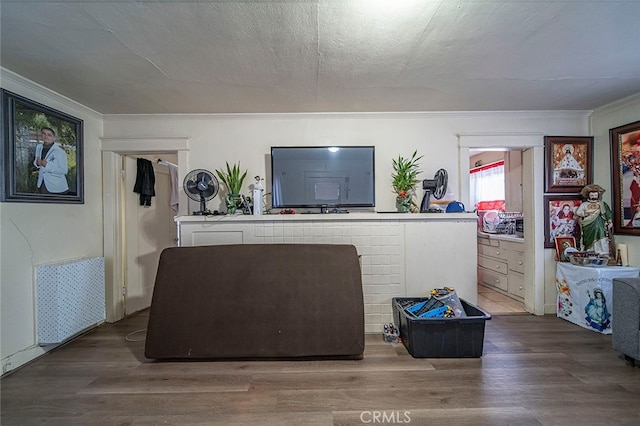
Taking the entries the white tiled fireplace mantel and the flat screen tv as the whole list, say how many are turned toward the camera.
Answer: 2

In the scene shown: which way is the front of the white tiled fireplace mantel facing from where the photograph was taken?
facing the viewer

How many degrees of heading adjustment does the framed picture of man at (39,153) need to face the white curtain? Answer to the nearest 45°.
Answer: approximately 45° to its left

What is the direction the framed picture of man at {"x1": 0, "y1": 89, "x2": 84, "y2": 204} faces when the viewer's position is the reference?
facing the viewer and to the right of the viewer

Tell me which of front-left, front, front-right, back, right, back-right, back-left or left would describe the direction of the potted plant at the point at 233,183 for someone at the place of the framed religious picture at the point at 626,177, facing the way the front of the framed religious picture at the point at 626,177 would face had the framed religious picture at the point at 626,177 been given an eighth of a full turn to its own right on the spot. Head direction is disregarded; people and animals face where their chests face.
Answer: front-left

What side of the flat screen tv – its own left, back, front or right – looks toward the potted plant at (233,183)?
right

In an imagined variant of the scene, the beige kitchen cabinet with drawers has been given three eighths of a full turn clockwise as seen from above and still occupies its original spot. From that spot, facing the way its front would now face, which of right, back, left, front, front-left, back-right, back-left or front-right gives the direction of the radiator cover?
back-left

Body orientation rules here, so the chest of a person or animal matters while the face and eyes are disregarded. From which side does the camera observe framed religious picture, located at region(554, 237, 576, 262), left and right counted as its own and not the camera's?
front

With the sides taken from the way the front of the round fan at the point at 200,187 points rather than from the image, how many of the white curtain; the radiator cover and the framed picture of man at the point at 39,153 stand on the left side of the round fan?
1

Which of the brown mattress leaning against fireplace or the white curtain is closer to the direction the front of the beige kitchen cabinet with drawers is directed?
the brown mattress leaning against fireplace

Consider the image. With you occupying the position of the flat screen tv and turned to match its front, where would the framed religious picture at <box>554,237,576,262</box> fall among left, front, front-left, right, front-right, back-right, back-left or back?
left

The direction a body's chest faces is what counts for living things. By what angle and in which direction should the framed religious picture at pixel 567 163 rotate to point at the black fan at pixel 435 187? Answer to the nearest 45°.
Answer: approximately 45° to its right

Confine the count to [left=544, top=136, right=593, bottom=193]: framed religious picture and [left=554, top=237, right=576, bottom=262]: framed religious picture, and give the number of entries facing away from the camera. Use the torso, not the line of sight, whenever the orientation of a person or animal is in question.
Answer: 0

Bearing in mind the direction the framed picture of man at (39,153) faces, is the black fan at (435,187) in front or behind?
in front

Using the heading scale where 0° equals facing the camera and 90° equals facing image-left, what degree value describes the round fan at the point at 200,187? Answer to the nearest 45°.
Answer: approximately 0°
